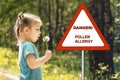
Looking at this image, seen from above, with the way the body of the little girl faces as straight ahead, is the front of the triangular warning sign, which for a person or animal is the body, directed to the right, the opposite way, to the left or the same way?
to the right

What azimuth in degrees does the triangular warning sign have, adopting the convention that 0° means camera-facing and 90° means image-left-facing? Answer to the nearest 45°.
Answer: approximately 0°

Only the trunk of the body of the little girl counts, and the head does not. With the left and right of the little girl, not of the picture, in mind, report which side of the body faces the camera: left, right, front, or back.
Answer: right

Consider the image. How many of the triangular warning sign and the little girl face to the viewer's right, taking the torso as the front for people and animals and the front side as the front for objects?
1

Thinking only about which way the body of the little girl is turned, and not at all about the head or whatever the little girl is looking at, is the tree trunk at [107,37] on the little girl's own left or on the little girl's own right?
on the little girl's own left

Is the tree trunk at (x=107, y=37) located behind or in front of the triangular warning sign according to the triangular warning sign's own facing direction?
behind

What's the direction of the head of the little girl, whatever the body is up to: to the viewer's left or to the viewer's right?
to the viewer's right

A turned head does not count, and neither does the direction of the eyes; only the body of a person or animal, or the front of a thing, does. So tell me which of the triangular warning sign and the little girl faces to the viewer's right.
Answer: the little girl
